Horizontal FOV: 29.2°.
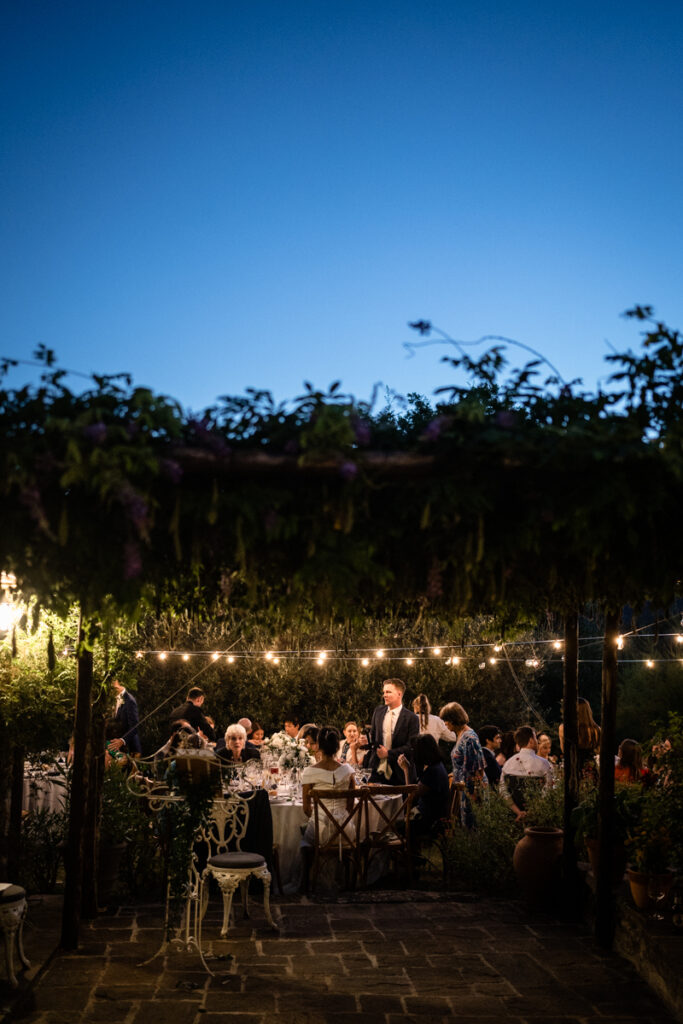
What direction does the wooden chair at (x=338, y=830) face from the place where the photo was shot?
facing away from the viewer

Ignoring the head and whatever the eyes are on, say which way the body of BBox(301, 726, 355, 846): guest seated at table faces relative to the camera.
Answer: away from the camera

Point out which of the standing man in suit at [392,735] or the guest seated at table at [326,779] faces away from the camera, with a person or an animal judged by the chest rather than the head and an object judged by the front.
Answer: the guest seated at table

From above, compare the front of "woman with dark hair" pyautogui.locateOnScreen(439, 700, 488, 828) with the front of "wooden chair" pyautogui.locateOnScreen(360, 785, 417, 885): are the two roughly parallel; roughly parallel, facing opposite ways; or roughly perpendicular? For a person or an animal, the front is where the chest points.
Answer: roughly perpendicular

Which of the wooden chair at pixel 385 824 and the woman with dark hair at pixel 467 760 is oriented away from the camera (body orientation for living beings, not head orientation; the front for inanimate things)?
the wooden chair

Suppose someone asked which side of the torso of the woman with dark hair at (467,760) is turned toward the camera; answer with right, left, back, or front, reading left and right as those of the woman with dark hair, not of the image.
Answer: left

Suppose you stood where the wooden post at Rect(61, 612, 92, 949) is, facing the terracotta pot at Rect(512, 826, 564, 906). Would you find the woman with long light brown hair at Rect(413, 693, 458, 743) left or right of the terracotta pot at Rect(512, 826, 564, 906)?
left

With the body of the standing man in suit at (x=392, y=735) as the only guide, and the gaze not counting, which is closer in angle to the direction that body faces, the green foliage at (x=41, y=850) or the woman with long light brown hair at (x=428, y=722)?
the green foliage

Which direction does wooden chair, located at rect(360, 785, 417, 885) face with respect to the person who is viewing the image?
facing away from the viewer

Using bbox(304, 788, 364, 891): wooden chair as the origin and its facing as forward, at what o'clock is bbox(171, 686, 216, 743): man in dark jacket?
The man in dark jacket is roughly at 11 o'clock from the wooden chair.

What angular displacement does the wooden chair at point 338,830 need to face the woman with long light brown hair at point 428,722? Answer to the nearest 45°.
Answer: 0° — it already faces them
